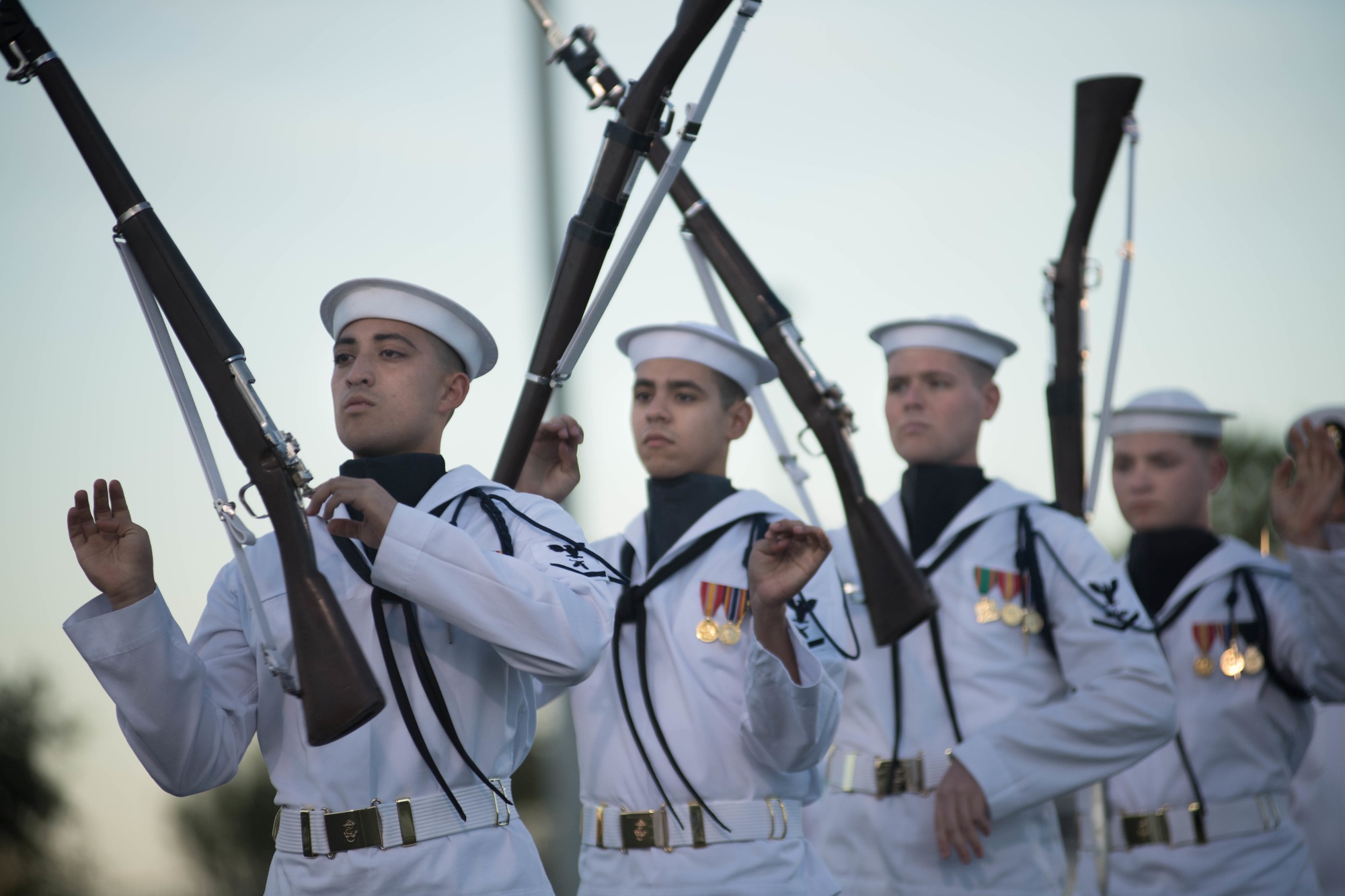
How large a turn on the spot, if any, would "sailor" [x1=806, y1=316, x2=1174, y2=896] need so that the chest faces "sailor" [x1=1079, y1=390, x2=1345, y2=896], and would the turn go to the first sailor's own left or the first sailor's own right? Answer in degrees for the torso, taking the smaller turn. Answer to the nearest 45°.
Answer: approximately 180°

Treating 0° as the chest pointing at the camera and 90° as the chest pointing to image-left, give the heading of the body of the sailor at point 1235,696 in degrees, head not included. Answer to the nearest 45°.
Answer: approximately 45°

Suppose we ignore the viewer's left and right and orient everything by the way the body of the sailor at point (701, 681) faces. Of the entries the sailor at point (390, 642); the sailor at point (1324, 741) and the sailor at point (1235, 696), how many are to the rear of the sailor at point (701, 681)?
2

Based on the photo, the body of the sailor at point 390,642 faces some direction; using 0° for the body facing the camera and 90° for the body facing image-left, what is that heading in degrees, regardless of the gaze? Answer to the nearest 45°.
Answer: approximately 45°

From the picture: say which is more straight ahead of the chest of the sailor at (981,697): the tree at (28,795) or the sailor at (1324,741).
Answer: the tree

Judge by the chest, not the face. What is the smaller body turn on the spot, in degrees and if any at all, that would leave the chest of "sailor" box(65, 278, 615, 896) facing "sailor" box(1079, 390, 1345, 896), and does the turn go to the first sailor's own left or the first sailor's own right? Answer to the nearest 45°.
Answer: approximately 180°

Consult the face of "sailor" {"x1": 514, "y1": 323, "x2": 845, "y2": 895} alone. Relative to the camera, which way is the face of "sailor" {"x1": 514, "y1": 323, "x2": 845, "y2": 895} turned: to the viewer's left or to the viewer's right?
to the viewer's left

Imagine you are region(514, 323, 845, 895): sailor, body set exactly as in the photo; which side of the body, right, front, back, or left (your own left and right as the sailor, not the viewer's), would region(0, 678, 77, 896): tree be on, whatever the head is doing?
right

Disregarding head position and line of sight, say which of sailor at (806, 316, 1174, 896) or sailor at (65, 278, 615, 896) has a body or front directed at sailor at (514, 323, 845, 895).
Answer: sailor at (806, 316, 1174, 896)

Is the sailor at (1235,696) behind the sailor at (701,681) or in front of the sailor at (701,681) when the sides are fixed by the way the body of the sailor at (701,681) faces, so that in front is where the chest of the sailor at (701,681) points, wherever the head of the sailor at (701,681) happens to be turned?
behind
